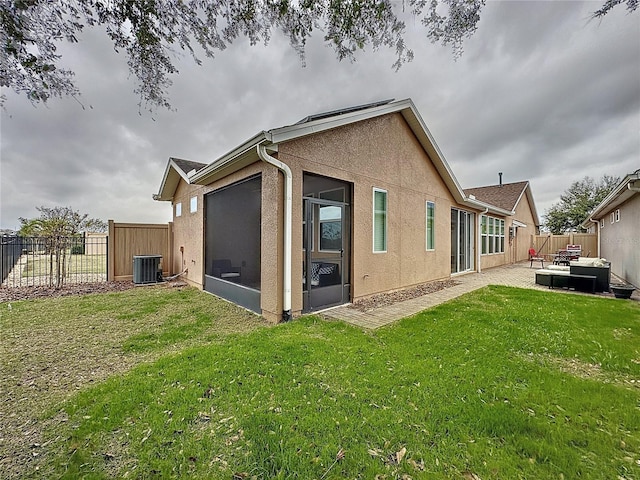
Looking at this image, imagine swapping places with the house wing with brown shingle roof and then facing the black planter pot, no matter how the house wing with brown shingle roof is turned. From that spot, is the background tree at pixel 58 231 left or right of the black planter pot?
right

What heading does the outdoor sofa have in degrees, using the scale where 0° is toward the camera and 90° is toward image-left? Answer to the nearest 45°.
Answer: approximately 90°

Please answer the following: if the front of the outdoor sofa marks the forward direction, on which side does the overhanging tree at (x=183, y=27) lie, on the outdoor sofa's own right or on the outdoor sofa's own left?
on the outdoor sofa's own left

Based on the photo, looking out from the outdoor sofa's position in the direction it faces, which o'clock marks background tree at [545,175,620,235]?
The background tree is roughly at 3 o'clock from the outdoor sofa.

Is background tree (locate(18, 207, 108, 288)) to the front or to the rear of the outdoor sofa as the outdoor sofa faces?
to the front

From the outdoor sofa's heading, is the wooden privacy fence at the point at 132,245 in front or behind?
in front

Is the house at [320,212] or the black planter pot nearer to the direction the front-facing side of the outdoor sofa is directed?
the house

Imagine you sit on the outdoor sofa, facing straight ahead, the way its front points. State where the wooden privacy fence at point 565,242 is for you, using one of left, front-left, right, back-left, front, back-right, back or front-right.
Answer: right

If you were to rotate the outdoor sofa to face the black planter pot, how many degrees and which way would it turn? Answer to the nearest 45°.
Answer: approximately 135° to its left
